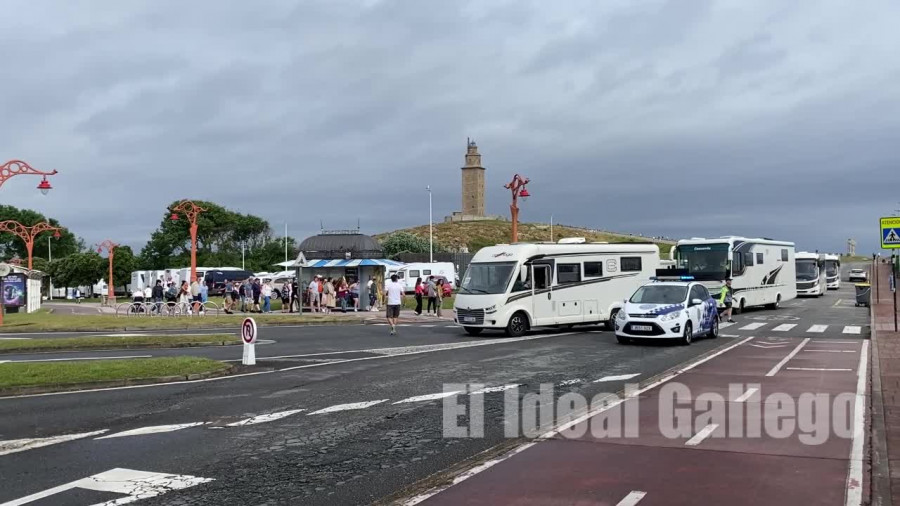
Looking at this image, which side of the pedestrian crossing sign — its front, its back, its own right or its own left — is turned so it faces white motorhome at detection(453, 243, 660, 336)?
right

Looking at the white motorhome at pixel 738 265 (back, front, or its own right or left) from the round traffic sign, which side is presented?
front

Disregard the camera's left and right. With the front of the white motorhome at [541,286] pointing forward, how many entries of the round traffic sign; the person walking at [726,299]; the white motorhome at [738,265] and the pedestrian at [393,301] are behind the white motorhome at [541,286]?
2

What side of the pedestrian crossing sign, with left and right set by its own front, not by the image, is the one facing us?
front

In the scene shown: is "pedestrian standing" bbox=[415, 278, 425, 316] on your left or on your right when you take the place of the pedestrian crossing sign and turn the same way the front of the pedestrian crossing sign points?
on your right

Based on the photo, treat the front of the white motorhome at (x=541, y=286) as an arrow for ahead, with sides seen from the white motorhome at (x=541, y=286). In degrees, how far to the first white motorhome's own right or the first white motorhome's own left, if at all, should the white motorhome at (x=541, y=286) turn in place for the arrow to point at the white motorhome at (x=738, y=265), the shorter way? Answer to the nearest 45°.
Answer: approximately 180°

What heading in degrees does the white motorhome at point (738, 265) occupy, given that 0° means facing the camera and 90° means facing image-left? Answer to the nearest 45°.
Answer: approximately 45°

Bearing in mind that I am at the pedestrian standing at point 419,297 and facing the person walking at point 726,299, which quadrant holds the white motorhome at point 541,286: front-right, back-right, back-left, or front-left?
front-right

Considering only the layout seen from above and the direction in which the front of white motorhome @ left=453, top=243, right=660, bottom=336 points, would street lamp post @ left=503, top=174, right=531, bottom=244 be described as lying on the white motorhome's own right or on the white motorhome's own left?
on the white motorhome's own right

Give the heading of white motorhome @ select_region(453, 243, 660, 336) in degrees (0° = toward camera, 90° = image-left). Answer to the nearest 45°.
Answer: approximately 45°

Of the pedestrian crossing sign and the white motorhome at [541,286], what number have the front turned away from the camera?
0

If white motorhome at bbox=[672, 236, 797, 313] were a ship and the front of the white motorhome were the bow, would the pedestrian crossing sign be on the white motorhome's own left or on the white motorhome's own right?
on the white motorhome's own left

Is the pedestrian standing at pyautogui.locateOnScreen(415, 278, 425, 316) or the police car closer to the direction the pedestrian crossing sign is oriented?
the police car

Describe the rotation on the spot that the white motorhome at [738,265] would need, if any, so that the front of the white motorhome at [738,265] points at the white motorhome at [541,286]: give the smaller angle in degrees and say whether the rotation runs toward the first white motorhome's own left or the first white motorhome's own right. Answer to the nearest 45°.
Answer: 0° — it already faces it
